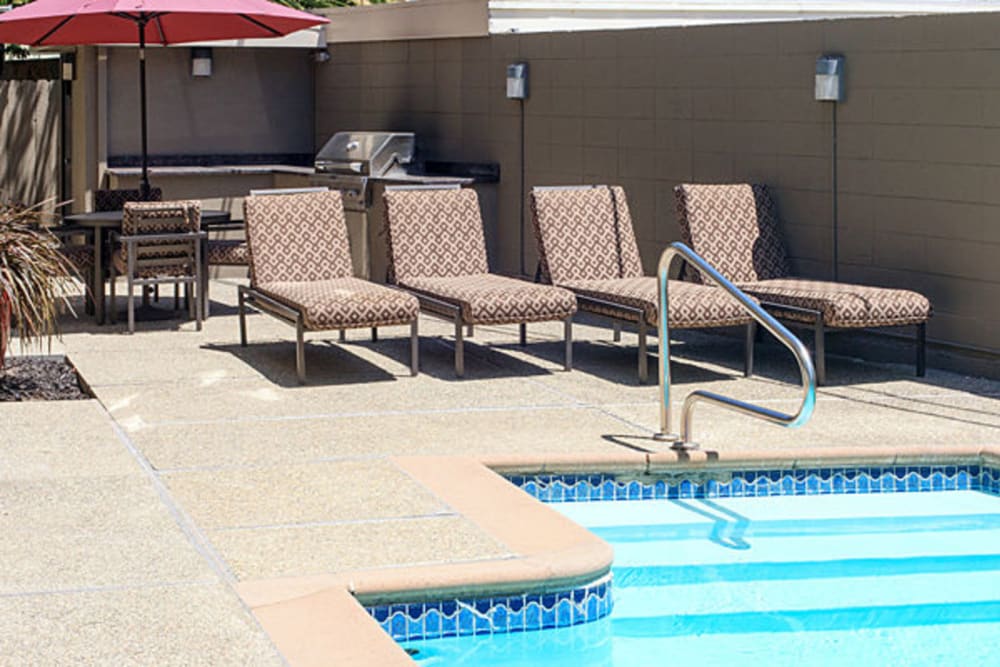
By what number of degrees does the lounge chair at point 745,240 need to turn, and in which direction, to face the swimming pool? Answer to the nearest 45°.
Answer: approximately 45° to its right

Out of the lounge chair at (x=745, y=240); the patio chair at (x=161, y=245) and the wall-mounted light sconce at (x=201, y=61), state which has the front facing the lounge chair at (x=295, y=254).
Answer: the wall-mounted light sconce

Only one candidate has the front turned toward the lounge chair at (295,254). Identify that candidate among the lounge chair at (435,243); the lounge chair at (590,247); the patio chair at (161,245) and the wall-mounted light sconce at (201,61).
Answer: the wall-mounted light sconce

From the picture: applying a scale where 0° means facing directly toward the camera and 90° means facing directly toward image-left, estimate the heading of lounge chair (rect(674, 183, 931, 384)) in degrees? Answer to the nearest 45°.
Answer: approximately 315°

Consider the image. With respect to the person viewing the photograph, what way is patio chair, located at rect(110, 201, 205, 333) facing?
facing away from the viewer

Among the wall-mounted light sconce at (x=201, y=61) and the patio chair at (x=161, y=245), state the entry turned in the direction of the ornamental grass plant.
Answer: the wall-mounted light sconce

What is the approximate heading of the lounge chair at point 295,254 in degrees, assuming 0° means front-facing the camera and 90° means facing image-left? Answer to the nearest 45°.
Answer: approximately 315°

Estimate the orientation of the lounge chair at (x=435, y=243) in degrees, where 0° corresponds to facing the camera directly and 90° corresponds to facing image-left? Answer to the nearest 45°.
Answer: approximately 315°

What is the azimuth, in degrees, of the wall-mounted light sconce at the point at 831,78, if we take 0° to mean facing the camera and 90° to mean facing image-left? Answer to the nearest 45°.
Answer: approximately 45°

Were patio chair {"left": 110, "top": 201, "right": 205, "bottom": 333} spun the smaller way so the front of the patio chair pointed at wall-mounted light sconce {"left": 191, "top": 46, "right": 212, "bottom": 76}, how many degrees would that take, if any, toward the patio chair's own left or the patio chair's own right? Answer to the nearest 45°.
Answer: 0° — it already faces it
